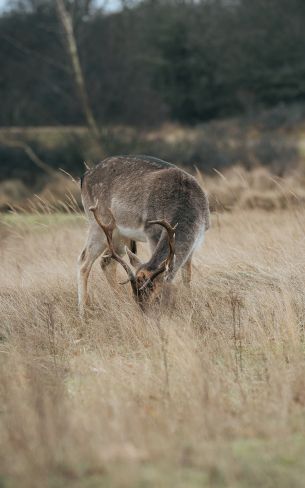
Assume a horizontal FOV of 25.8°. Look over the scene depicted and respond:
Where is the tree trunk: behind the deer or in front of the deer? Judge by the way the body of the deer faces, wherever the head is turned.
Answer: behind

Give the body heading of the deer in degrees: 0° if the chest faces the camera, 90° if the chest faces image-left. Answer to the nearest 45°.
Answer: approximately 315°
